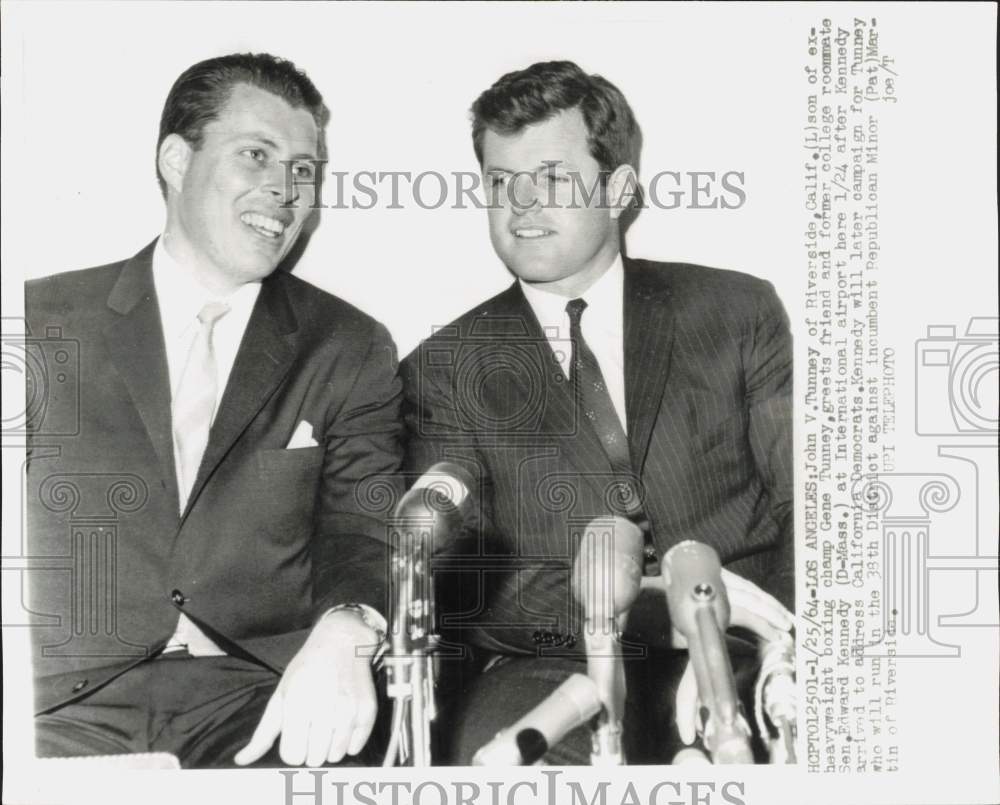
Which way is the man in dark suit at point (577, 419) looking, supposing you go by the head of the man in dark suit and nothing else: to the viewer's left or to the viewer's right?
to the viewer's left

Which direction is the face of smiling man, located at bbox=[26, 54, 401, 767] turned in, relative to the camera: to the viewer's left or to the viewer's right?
to the viewer's right

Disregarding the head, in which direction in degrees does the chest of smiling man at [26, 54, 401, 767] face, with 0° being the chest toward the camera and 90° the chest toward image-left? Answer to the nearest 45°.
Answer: approximately 0°
